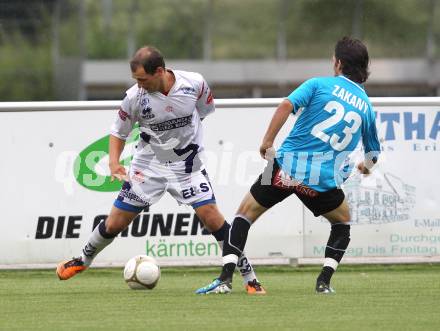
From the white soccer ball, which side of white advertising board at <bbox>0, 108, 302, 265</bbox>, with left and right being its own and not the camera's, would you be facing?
front

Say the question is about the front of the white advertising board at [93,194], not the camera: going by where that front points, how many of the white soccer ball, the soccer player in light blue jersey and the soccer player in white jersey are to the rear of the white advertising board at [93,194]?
0

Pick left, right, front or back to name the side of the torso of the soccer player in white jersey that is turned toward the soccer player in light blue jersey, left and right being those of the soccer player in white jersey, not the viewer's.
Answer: left

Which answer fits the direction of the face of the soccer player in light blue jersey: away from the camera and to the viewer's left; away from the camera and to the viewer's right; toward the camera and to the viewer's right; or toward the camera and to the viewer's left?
away from the camera and to the viewer's left

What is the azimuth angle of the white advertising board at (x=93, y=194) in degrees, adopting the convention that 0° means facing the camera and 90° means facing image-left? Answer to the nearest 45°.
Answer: approximately 0°

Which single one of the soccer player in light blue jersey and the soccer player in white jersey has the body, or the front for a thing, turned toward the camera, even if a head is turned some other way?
the soccer player in white jersey

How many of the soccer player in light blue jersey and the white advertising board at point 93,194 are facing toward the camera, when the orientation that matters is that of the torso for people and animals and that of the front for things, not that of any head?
1

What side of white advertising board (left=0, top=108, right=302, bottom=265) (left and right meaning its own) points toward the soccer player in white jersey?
front

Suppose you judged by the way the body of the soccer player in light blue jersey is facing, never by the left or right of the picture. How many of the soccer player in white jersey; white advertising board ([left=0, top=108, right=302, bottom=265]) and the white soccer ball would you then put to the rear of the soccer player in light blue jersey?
0

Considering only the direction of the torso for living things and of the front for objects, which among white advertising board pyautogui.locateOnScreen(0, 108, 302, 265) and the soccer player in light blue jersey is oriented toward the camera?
the white advertising board

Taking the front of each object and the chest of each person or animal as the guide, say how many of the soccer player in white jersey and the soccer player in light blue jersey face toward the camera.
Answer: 1

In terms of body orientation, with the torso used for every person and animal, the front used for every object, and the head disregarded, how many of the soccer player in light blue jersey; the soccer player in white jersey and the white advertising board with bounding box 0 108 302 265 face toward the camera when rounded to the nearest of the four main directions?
2

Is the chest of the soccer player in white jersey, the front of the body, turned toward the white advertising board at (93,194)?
no

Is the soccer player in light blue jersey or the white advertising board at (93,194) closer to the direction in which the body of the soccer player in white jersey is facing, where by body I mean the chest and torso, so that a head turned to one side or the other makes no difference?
the soccer player in light blue jersey

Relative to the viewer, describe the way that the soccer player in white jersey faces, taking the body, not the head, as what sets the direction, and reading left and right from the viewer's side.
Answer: facing the viewer

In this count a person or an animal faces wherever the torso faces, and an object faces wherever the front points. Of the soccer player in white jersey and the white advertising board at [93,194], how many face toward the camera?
2

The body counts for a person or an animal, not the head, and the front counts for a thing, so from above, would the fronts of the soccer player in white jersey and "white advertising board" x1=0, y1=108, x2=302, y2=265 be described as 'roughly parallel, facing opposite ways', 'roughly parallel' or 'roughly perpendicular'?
roughly parallel
